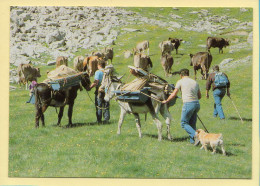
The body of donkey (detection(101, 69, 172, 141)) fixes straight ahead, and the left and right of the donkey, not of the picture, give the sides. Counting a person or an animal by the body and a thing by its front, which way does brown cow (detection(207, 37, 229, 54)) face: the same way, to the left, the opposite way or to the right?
the opposite way

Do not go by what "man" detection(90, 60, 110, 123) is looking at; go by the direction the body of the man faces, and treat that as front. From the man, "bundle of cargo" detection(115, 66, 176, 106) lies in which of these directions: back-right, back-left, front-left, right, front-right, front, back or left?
back-left

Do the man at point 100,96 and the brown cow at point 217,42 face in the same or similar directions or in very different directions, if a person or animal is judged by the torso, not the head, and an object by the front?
very different directions
